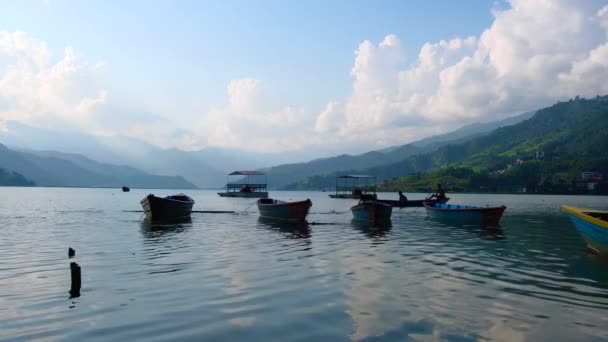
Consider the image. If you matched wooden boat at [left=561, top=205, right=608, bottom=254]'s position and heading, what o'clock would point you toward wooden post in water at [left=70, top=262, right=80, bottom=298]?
The wooden post in water is roughly at 10 o'clock from the wooden boat.

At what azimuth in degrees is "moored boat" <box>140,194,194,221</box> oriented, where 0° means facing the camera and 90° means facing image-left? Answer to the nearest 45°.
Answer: approximately 45°

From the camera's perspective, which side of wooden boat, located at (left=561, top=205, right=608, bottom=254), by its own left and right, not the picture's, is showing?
left

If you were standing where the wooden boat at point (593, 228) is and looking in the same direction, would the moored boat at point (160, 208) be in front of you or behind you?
in front
